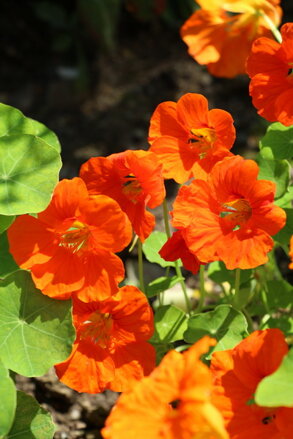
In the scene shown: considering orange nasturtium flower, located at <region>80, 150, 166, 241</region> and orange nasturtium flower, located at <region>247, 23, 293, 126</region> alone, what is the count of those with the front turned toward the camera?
2

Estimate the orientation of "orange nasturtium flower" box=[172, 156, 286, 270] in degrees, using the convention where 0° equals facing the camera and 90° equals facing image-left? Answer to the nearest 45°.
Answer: approximately 0°
